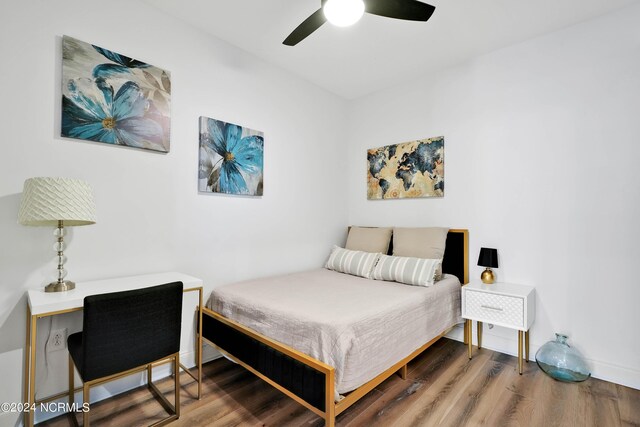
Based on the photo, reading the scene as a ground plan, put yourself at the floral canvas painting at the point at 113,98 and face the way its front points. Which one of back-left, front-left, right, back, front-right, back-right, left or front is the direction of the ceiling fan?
front

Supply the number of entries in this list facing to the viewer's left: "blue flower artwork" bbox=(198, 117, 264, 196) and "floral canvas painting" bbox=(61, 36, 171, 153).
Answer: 0

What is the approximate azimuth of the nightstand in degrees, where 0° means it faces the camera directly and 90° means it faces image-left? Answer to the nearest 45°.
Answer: approximately 45°

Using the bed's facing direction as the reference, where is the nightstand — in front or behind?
behind

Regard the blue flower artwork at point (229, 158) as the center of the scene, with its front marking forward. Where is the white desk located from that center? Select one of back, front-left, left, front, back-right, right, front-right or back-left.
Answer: right

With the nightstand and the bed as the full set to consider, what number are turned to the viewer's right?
0

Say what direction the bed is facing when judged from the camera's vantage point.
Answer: facing the viewer and to the left of the viewer

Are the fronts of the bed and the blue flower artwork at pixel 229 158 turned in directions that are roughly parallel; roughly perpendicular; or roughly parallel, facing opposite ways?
roughly perpendicular

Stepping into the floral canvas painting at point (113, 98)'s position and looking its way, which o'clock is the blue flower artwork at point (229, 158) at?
The blue flower artwork is roughly at 10 o'clock from the floral canvas painting.

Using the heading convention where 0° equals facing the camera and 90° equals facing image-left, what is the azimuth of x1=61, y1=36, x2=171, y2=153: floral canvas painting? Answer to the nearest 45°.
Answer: approximately 315°

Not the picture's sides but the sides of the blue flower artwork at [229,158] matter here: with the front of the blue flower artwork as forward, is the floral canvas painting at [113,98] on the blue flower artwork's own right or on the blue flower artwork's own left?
on the blue flower artwork's own right

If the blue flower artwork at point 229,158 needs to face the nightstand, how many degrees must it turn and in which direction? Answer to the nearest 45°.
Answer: approximately 45° to its left

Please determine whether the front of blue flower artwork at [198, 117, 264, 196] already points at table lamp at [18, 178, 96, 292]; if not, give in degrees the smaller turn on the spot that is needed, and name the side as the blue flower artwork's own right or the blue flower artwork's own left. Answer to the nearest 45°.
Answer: approximately 90° to the blue flower artwork's own right

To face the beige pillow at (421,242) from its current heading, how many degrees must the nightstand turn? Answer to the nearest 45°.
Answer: approximately 45° to its right

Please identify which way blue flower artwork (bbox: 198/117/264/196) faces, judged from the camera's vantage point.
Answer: facing the viewer and to the right of the viewer
